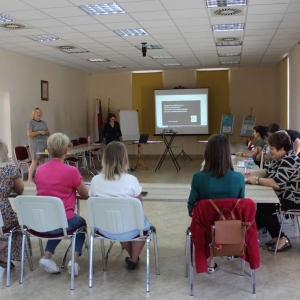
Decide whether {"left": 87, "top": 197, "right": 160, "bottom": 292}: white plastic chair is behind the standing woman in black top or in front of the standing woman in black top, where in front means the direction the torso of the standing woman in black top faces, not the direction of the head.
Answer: in front

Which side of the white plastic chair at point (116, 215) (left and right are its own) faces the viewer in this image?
back

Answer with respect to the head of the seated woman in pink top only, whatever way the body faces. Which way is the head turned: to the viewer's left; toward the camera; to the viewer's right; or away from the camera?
away from the camera

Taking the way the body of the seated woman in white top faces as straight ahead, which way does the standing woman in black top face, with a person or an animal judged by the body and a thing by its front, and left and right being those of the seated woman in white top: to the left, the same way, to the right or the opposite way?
the opposite way

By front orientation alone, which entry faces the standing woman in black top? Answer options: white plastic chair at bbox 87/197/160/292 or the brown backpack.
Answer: the white plastic chair

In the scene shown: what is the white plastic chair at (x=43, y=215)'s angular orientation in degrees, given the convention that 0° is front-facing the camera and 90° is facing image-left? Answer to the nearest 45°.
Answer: approximately 225°

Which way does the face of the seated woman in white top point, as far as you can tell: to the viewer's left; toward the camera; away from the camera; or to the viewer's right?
away from the camera

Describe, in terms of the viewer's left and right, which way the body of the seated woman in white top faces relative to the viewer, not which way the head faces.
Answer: facing away from the viewer

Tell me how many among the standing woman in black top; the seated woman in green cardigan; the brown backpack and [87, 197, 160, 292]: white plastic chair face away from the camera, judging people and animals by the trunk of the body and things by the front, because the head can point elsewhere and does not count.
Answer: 2

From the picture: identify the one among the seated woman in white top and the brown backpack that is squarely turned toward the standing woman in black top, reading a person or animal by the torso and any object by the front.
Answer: the seated woman in white top

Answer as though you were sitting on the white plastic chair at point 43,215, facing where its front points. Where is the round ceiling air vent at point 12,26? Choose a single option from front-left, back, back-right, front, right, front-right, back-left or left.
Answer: front-left

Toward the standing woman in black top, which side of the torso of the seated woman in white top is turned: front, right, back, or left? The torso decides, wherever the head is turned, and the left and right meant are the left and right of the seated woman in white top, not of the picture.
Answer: front

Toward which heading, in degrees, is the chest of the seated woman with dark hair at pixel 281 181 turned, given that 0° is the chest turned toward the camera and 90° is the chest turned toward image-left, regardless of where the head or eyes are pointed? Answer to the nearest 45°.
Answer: approximately 90°

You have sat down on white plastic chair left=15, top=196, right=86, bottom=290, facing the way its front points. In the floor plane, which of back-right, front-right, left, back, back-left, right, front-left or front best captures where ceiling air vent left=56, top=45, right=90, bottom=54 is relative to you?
front-left
